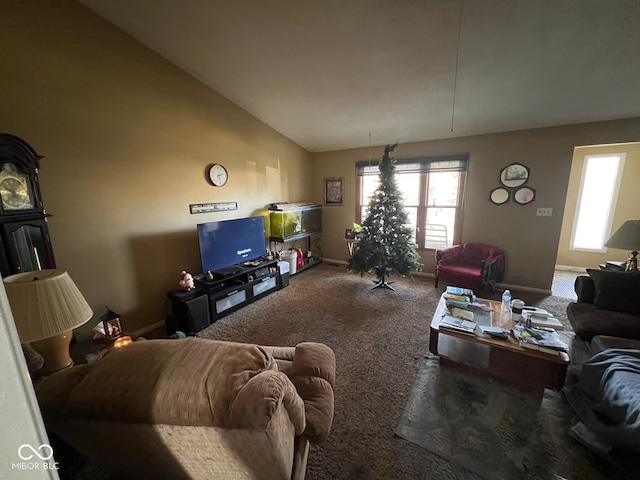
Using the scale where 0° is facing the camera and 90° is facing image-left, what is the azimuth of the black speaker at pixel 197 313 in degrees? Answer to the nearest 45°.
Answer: approximately 315°

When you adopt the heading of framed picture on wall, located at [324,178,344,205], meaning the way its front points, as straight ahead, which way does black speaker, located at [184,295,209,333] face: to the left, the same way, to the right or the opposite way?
to the left

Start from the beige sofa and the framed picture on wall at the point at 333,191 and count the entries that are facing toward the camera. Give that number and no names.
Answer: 1

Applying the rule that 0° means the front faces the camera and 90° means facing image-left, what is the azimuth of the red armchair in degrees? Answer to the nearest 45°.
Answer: approximately 45°

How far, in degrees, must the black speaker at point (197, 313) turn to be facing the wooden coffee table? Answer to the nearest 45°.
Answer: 0° — it already faces it

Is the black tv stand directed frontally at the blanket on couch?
yes

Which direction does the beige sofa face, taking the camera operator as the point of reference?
facing away from the viewer and to the right of the viewer

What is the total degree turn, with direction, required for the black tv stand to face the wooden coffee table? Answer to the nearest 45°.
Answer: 0° — it already faces it
